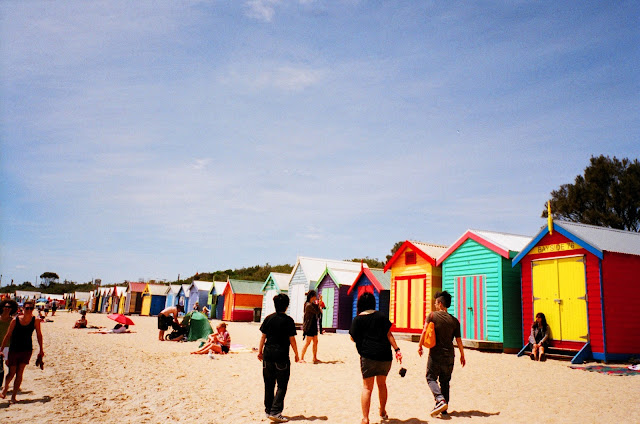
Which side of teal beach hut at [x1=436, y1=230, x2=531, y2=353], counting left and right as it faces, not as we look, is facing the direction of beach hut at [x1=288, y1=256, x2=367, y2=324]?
right

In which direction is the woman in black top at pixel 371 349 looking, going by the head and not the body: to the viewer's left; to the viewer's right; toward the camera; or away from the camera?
away from the camera

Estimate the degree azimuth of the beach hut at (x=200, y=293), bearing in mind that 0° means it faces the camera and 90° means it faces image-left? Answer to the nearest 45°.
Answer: approximately 45°

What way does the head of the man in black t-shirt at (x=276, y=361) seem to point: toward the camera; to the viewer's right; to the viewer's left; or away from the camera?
away from the camera

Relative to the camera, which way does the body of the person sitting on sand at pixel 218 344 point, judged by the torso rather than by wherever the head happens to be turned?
to the viewer's left

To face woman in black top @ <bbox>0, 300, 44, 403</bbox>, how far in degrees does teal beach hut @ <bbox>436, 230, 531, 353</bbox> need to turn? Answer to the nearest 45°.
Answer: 0° — it already faces them

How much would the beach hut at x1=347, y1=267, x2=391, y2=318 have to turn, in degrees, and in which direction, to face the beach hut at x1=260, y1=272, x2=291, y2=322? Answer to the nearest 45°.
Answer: approximately 90° to its right

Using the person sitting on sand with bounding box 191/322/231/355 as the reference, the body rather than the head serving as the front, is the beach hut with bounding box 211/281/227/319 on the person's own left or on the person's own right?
on the person's own right

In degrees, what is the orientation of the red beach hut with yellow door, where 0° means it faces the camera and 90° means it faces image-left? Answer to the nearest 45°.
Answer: approximately 45°

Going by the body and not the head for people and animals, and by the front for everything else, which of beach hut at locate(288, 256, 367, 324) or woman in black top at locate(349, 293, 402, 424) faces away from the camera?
the woman in black top

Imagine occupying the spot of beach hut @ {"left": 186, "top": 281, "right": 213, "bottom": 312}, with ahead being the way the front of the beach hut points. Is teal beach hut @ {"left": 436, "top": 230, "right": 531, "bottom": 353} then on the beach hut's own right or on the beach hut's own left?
on the beach hut's own left

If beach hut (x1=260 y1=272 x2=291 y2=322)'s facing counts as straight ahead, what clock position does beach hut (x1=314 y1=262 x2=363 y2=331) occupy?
beach hut (x1=314 y1=262 x2=363 y2=331) is roughly at 10 o'clock from beach hut (x1=260 y1=272 x2=291 y2=322).

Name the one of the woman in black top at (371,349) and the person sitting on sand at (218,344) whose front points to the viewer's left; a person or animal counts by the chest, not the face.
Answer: the person sitting on sand

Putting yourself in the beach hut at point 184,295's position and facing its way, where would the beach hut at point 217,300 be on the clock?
the beach hut at point 217,300 is roughly at 10 o'clock from the beach hut at point 184,295.
